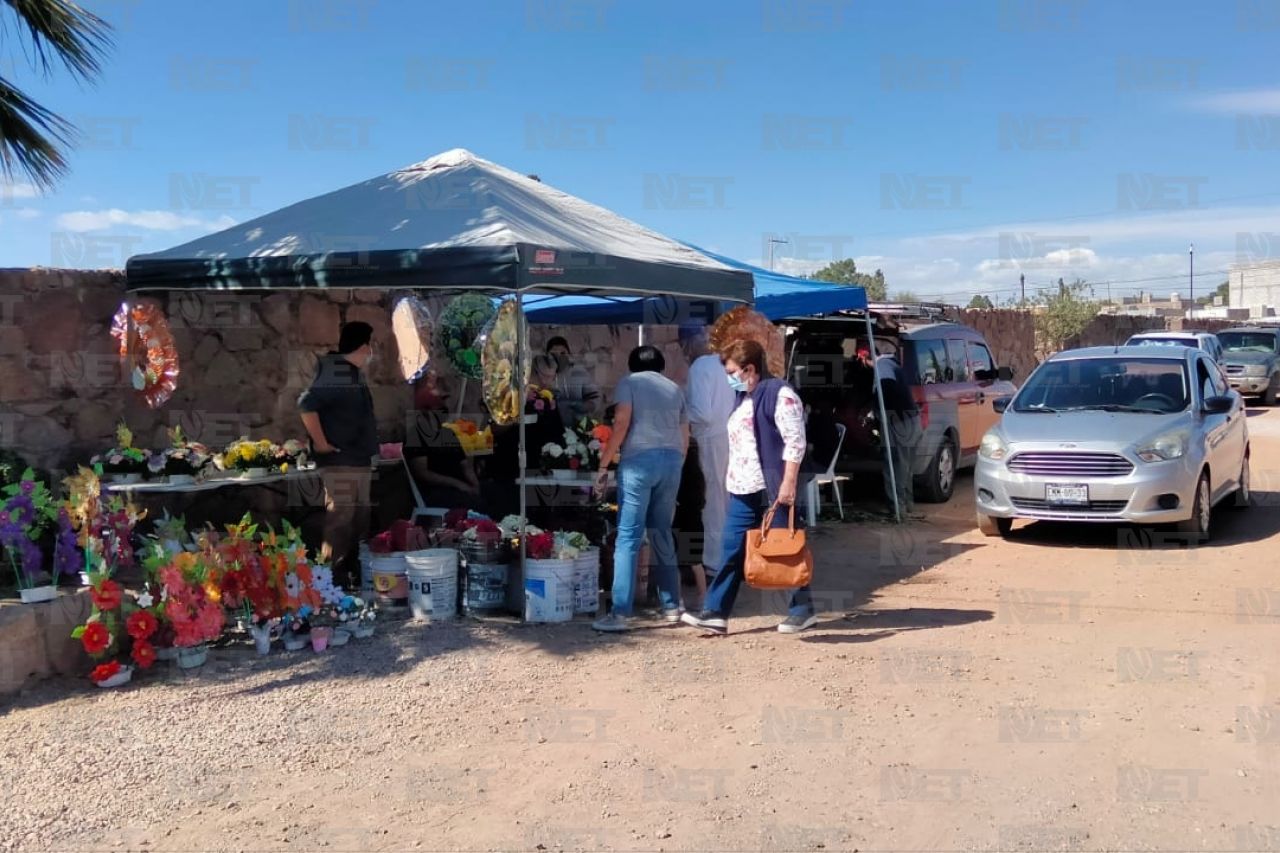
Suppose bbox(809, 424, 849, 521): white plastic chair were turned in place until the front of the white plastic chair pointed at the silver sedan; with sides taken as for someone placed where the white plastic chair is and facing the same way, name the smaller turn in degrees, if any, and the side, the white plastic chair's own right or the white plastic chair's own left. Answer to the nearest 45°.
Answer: approximately 135° to the white plastic chair's own left

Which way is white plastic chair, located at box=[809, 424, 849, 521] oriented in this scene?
to the viewer's left

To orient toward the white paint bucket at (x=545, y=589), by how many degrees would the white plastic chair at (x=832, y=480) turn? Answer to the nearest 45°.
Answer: approximately 45° to its left

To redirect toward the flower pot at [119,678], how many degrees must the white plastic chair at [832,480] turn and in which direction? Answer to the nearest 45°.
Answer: approximately 45° to its left

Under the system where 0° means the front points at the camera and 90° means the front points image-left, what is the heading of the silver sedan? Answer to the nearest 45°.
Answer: approximately 45°

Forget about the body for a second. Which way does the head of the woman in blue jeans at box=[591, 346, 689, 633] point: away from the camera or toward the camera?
away from the camera
